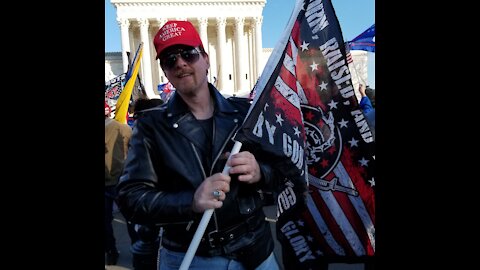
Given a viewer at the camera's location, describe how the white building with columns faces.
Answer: facing the viewer

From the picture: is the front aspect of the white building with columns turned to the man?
yes

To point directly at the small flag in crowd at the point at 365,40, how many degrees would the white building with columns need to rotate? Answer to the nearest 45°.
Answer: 0° — it already faces it

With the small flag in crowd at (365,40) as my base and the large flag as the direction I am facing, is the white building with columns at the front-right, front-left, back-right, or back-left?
back-right

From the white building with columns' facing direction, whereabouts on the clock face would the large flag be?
The large flag is roughly at 12 o'clock from the white building with columns.

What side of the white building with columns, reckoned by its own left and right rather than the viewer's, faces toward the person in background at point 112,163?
front
